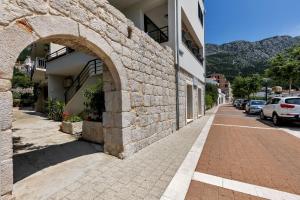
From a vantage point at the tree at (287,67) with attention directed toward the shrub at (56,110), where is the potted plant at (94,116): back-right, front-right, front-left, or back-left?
front-left

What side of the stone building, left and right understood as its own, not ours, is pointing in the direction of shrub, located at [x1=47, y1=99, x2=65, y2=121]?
back

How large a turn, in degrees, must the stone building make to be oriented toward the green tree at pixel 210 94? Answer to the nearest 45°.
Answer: approximately 90° to its left

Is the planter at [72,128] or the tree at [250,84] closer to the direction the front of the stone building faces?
the tree

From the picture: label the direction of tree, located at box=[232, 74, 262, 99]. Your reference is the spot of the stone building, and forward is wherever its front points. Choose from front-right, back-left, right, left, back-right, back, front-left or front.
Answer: left

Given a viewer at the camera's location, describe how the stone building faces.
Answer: facing the viewer and to the right of the viewer

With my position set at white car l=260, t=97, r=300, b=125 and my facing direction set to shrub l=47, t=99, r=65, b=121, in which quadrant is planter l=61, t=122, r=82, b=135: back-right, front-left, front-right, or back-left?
front-left

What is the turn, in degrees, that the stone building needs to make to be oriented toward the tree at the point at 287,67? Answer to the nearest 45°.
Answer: approximately 90° to its left
